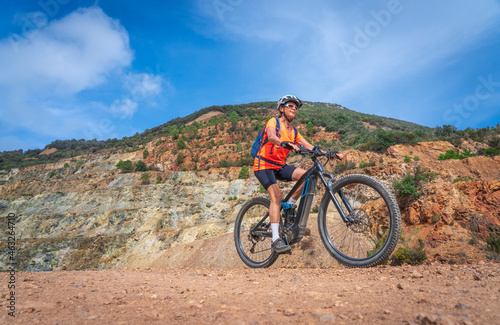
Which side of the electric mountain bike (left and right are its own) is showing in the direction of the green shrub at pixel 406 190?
left

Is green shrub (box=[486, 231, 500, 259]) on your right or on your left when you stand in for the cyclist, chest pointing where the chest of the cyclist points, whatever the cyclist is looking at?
on your left

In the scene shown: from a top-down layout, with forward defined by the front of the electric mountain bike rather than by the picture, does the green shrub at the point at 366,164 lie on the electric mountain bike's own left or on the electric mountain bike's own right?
on the electric mountain bike's own left

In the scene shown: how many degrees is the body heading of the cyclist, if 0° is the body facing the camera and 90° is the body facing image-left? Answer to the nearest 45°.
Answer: approximately 315°

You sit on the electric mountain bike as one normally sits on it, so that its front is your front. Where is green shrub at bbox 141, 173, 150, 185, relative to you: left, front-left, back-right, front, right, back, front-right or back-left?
back

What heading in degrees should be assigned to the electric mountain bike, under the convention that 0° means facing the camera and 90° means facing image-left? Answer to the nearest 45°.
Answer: approximately 315°

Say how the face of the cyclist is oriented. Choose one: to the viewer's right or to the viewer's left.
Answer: to the viewer's right
